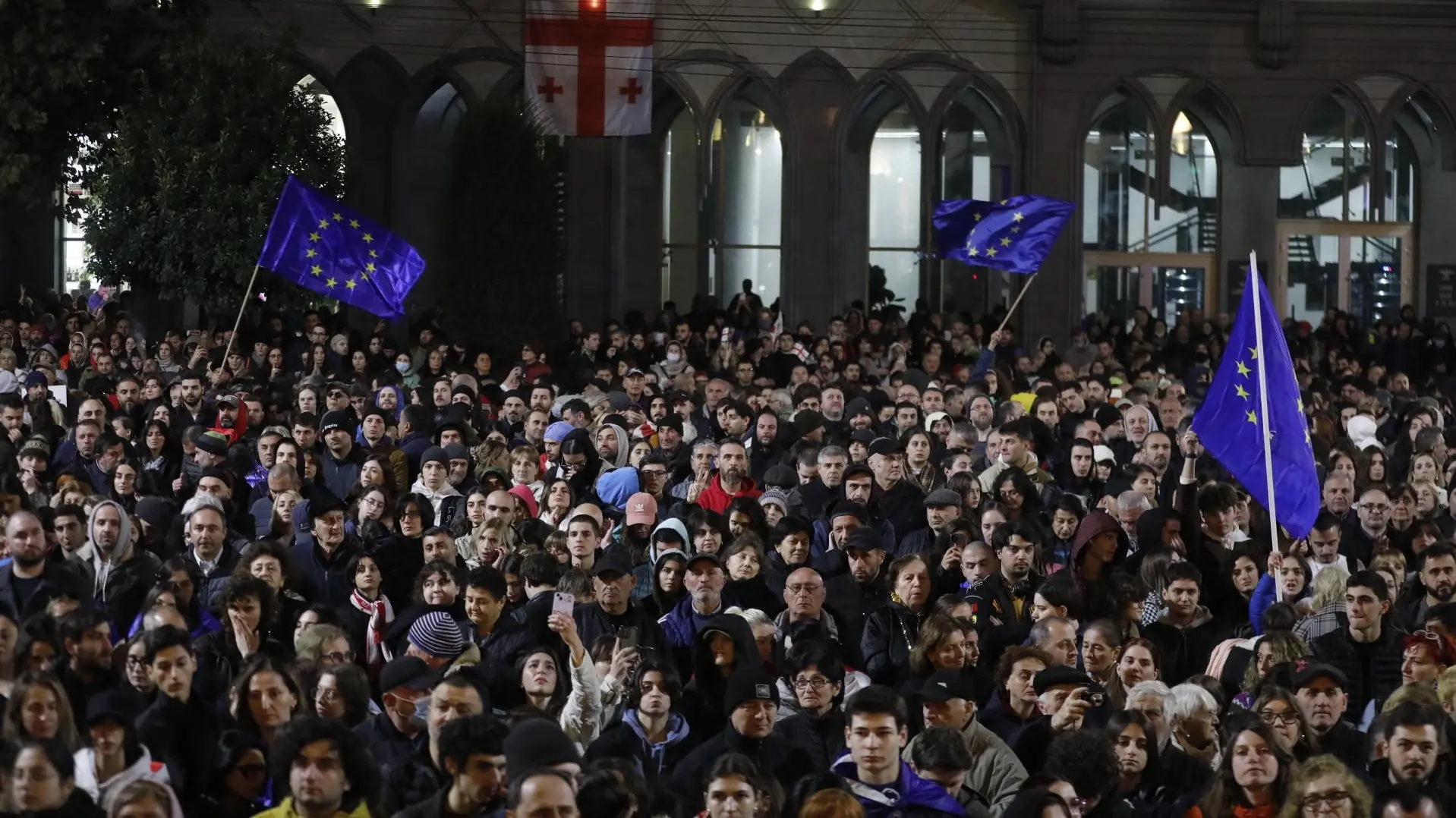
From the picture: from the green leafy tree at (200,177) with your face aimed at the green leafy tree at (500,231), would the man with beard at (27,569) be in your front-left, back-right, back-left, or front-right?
back-right

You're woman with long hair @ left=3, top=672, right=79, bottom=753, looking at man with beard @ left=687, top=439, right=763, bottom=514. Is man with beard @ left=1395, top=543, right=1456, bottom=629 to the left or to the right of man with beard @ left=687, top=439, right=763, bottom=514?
right

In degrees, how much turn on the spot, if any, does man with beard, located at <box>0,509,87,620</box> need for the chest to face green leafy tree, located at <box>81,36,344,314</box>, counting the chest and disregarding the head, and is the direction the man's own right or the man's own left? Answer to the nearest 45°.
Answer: approximately 180°

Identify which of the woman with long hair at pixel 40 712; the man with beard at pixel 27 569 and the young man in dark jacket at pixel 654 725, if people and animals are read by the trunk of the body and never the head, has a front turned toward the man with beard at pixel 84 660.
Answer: the man with beard at pixel 27 569

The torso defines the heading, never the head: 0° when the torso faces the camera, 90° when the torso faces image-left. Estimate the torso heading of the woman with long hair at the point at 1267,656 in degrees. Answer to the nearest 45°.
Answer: approximately 45°

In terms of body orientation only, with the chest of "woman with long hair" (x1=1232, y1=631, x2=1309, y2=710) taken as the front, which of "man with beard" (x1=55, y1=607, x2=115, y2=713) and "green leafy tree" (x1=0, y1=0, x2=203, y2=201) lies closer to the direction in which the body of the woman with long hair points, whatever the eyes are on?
the man with beard

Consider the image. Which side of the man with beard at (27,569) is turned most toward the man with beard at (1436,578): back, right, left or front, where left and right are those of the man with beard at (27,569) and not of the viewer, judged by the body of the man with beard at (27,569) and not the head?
left

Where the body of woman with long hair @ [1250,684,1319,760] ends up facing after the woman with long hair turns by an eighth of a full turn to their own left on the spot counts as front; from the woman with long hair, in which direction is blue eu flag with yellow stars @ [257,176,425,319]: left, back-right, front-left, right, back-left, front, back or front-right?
back-right

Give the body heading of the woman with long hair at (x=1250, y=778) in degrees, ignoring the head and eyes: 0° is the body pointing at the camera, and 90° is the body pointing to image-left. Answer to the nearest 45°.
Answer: approximately 0°

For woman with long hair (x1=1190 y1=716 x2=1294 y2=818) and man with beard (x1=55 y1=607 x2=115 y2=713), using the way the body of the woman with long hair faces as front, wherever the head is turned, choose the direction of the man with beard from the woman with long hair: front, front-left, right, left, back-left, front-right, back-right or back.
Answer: right

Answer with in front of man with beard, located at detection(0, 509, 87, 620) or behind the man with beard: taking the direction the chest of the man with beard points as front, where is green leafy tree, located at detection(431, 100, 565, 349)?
behind
